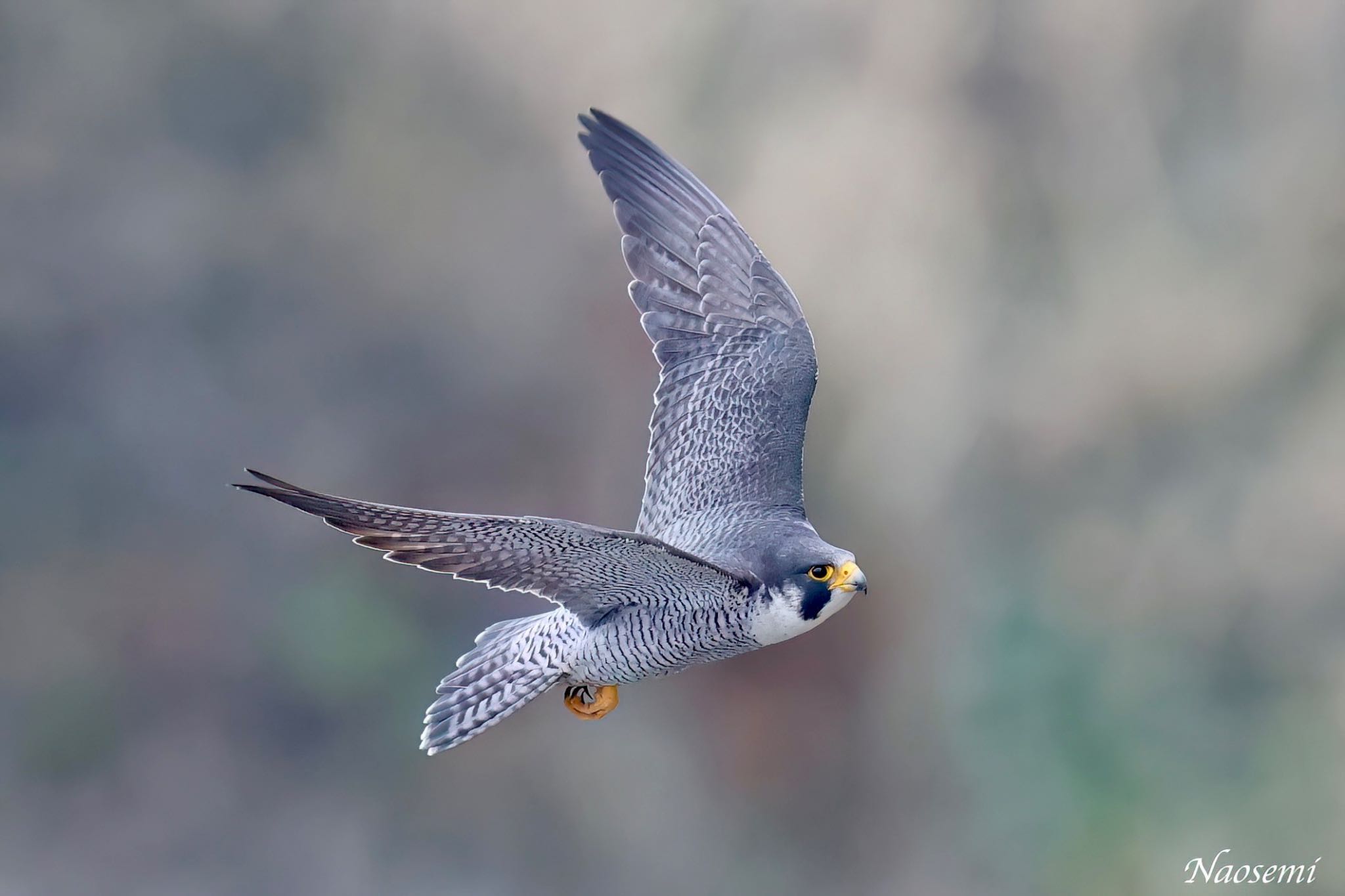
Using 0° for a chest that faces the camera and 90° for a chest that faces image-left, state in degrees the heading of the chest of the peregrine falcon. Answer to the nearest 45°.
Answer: approximately 270°
